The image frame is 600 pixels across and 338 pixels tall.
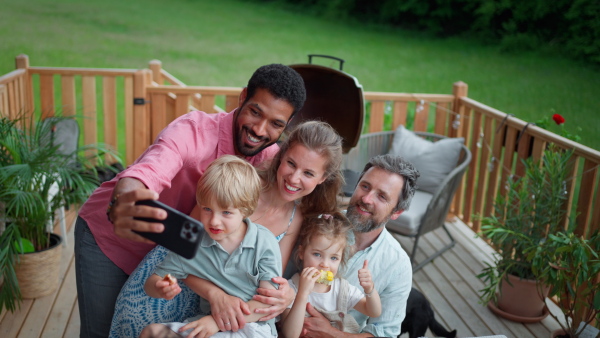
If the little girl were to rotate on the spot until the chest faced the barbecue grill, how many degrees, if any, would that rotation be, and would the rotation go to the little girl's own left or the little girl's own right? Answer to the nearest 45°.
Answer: approximately 180°

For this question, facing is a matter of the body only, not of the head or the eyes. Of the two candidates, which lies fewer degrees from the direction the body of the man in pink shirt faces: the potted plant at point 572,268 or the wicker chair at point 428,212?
the potted plant

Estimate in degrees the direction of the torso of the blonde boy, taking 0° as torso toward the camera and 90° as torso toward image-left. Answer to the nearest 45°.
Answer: approximately 45°

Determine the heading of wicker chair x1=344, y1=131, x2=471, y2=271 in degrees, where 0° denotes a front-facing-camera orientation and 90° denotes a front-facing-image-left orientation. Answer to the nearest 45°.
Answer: approximately 45°

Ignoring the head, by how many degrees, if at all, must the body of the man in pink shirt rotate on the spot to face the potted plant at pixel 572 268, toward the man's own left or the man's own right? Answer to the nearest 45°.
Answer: approximately 45° to the man's own left

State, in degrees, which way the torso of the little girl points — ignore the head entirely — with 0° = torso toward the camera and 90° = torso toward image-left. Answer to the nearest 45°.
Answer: approximately 0°
